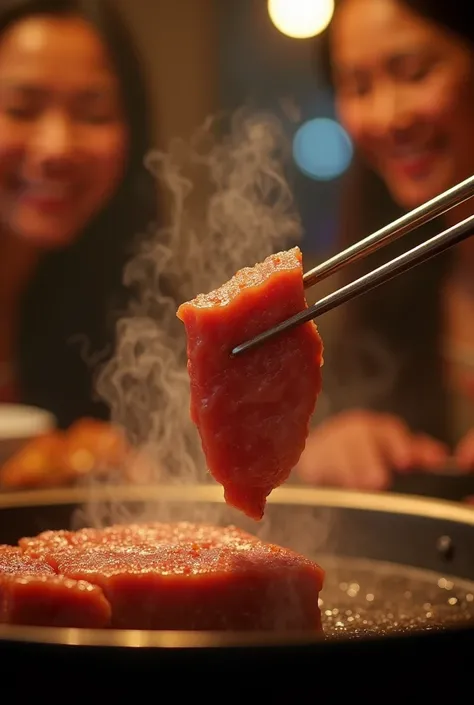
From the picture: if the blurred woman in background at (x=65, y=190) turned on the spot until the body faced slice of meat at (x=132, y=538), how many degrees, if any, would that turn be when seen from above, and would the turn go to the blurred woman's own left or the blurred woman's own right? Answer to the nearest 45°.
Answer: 0° — they already face it

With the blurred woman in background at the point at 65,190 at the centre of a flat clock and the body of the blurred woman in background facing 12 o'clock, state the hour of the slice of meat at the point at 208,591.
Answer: The slice of meat is roughly at 12 o'clock from the blurred woman in background.

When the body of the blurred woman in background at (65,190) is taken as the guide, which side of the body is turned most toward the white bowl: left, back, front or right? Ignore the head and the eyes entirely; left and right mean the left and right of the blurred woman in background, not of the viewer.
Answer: front

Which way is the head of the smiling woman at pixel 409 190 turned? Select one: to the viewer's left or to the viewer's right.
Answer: to the viewer's left

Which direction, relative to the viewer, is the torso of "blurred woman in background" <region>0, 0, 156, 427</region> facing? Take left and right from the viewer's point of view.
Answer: facing the viewer

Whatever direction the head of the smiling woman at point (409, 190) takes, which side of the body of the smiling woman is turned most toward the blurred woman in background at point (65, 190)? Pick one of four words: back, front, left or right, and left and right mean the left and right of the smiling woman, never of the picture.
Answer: right

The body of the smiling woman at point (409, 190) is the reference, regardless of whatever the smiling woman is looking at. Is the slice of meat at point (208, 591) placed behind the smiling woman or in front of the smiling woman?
in front

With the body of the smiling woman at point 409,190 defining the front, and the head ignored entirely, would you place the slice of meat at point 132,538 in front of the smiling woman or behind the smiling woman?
in front

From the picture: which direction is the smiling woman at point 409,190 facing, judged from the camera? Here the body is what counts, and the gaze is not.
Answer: toward the camera

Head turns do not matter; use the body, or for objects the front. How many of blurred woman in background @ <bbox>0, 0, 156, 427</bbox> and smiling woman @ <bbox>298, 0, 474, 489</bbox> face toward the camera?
2

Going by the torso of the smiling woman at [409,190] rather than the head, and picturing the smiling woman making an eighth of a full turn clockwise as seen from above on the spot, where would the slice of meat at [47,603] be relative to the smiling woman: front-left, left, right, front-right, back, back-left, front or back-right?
front-left
